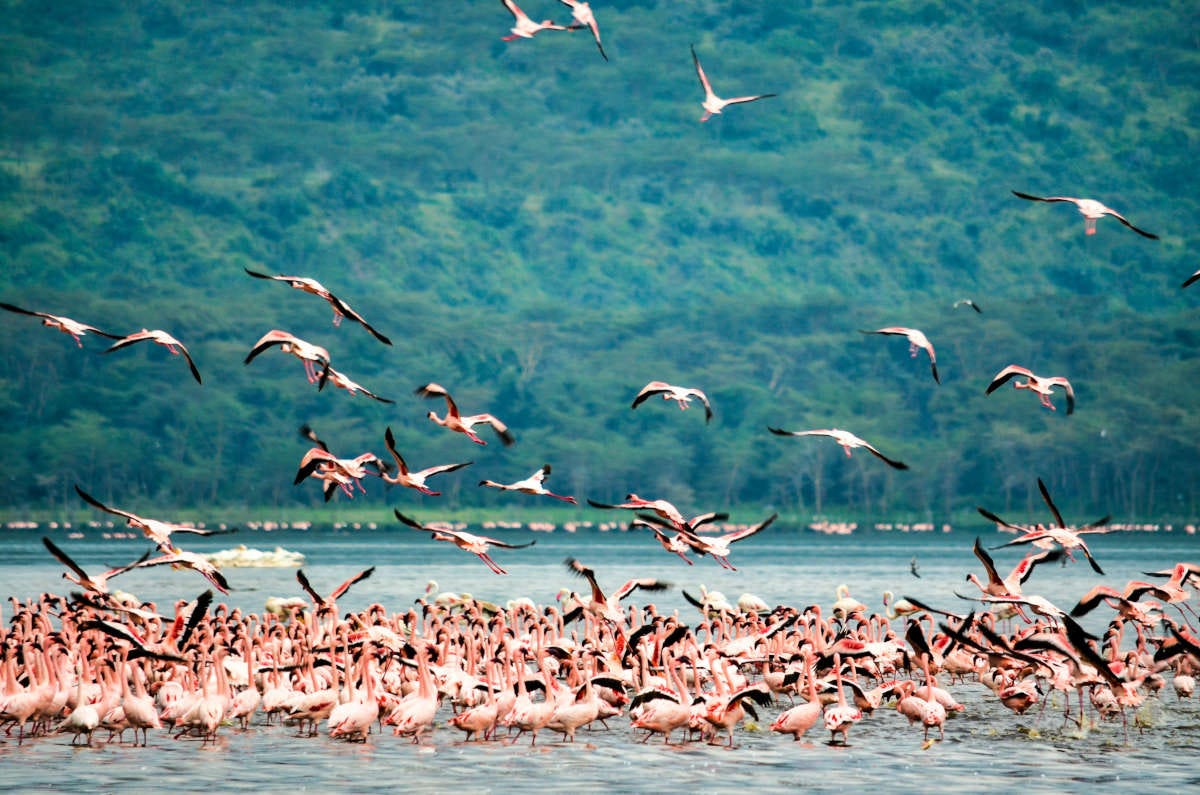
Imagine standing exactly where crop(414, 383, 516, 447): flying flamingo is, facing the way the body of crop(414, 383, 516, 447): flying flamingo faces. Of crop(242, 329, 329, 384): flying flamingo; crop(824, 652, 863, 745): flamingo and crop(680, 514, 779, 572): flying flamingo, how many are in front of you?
1

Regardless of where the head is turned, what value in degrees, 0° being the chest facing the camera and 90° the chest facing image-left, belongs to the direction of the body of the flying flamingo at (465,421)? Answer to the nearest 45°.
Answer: approximately 90°

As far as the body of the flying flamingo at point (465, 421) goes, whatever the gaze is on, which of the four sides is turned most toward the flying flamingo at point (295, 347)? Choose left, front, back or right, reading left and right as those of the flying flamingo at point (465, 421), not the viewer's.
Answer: front

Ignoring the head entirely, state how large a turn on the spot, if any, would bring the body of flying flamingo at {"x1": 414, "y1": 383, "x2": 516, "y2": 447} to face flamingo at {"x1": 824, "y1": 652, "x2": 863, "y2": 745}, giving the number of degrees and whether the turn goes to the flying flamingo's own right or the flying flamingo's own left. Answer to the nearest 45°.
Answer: approximately 180°

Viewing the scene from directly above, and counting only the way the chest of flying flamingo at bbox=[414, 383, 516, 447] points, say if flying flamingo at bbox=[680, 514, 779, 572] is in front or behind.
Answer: behind
